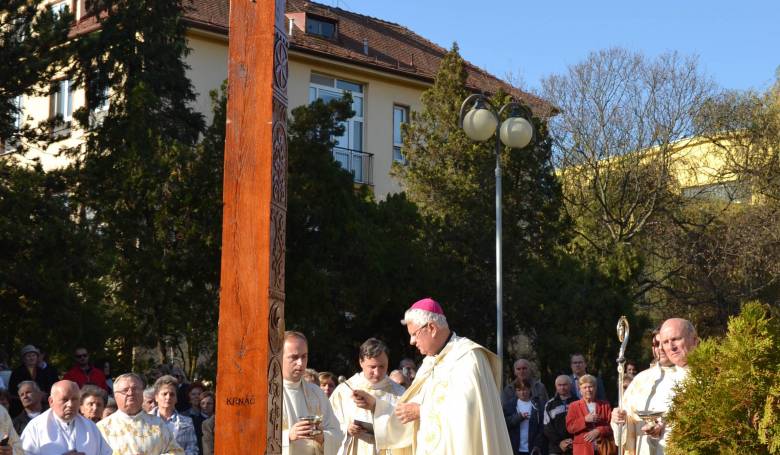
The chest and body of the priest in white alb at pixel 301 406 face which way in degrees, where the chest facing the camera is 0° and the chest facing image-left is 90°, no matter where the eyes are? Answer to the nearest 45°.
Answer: approximately 315°

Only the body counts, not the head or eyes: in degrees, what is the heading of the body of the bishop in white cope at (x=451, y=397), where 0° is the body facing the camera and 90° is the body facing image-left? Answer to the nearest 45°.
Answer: approximately 90°

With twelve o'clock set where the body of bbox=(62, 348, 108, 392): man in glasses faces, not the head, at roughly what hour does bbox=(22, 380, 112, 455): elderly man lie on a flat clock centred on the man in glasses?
The elderly man is roughly at 12 o'clock from the man in glasses.

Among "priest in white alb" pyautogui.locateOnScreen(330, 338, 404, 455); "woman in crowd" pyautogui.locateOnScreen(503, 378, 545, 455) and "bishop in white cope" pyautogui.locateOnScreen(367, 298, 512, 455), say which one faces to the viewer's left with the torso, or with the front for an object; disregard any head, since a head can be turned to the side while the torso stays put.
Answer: "bishop in white cope" pyautogui.locateOnScreen(367, 298, 512, 455)

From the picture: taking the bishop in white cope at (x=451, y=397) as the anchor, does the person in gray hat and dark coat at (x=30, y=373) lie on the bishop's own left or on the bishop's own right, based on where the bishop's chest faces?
on the bishop's own right

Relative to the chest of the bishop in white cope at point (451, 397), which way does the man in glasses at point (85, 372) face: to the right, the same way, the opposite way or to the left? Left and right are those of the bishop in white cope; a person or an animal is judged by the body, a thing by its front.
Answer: to the left

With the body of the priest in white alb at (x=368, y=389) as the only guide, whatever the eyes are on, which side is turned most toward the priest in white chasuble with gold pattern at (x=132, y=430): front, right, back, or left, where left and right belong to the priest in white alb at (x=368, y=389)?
right

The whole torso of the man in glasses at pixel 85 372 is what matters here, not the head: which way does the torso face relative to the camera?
toward the camera

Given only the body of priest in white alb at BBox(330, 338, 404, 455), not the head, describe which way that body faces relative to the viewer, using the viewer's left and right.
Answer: facing the viewer
